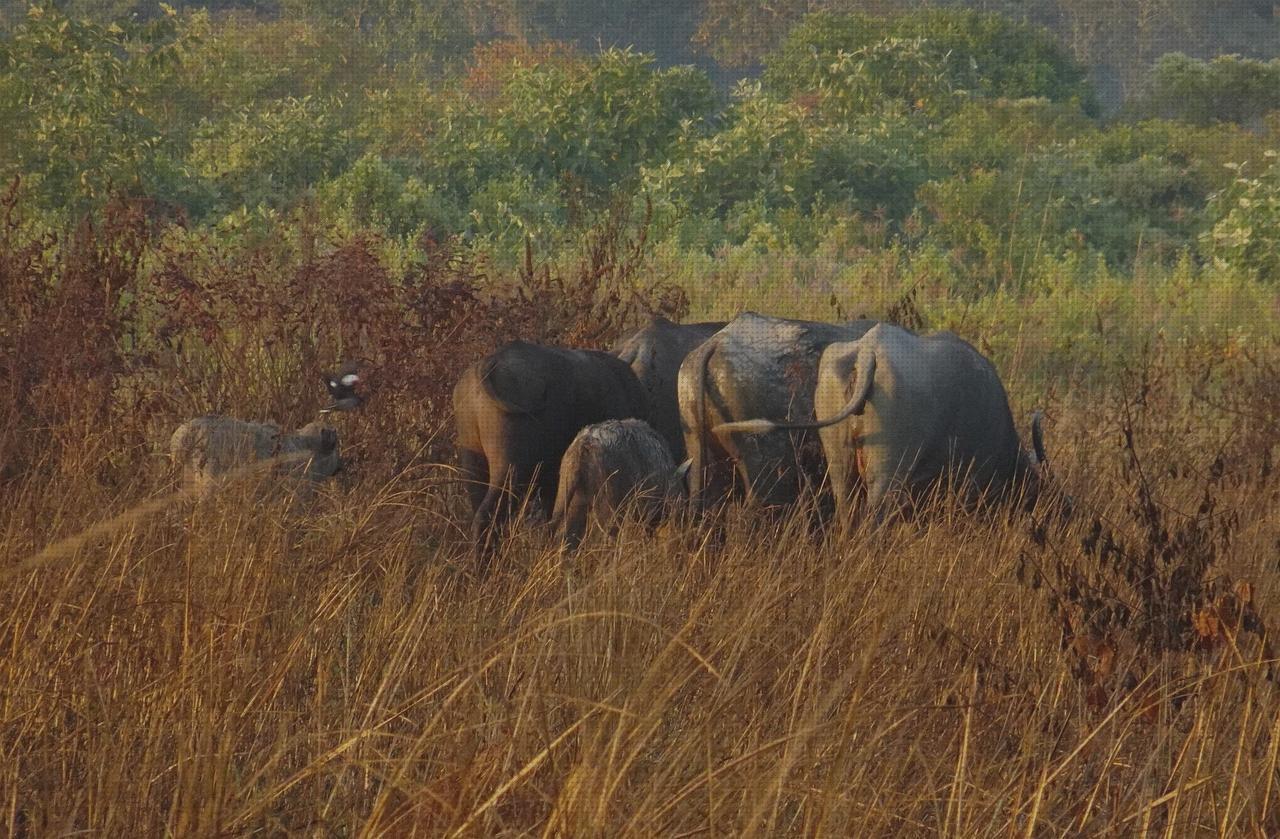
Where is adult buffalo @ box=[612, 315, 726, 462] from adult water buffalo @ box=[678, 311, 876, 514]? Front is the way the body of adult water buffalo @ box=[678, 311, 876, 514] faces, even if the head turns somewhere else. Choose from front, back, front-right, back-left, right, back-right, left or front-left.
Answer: left

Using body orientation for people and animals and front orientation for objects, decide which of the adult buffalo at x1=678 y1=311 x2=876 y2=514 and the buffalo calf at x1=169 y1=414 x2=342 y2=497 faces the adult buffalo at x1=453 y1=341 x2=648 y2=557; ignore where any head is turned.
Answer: the buffalo calf

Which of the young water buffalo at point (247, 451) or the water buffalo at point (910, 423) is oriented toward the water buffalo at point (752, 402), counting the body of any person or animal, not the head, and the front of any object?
the young water buffalo

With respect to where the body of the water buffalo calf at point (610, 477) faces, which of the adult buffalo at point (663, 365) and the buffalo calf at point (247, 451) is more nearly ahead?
the adult buffalo

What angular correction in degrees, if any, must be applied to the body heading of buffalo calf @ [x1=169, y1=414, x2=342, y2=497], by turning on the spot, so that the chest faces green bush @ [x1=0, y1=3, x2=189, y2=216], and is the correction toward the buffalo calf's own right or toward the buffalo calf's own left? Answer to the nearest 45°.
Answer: approximately 90° to the buffalo calf's own left

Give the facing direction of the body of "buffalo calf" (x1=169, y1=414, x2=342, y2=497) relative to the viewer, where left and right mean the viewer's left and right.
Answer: facing to the right of the viewer

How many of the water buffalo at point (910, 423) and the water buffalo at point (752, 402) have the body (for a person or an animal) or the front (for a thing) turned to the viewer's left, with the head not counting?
0

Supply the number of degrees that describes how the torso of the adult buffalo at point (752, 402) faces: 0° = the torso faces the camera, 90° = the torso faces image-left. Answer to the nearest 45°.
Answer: approximately 225°

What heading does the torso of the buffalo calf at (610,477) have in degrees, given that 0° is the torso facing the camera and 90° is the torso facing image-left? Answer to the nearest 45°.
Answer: approximately 225°

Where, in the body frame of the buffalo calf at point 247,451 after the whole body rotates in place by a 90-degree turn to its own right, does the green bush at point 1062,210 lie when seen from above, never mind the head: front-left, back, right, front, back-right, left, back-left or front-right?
back-left

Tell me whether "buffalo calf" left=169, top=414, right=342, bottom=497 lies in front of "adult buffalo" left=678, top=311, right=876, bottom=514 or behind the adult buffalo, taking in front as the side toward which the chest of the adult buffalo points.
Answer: behind

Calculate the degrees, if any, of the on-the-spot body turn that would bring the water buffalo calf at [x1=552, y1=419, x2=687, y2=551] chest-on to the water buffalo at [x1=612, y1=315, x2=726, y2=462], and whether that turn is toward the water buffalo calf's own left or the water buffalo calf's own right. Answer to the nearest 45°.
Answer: approximately 45° to the water buffalo calf's own left

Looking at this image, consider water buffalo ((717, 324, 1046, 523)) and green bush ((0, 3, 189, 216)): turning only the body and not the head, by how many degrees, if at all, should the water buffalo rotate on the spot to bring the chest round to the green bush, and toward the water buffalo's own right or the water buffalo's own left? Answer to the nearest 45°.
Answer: approximately 90° to the water buffalo's own left

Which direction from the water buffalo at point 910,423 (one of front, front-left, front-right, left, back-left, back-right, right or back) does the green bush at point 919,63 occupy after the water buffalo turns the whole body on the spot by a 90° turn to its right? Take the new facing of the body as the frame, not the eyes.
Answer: back-left

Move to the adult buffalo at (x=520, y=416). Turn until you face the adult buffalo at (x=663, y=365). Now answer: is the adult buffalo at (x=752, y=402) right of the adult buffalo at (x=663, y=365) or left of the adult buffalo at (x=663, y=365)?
right

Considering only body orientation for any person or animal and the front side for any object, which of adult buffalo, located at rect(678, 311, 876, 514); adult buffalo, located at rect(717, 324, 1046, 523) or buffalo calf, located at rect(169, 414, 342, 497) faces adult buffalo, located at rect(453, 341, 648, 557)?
the buffalo calf

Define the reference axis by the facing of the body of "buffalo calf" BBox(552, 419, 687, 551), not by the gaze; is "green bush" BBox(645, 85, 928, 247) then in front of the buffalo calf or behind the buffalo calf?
in front

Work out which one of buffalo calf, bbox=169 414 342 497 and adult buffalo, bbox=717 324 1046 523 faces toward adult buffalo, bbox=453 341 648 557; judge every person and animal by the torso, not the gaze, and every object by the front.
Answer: the buffalo calf
